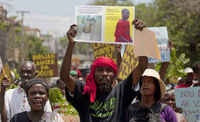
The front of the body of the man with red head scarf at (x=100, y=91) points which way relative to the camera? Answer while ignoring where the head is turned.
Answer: toward the camera

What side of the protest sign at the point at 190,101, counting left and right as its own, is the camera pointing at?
front

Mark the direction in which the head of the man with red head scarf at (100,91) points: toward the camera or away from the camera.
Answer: toward the camera

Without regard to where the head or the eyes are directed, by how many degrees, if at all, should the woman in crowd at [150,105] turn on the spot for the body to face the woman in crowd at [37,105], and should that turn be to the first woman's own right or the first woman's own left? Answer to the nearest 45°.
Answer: approximately 45° to the first woman's own right

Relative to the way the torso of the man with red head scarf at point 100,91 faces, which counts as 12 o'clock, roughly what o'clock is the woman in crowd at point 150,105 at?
The woman in crowd is roughly at 9 o'clock from the man with red head scarf.

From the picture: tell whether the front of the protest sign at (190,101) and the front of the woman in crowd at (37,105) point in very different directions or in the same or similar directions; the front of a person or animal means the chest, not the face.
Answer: same or similar directions

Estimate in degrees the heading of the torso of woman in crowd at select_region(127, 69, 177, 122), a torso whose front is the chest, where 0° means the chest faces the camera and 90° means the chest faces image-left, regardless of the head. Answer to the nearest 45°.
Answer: approximately 45°

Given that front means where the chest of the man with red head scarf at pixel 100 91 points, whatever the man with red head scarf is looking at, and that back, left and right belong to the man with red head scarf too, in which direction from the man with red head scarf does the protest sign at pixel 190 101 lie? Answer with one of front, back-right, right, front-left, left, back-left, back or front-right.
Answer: back-left

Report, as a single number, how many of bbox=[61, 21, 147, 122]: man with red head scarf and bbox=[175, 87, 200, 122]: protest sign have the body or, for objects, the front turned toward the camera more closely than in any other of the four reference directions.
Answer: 2

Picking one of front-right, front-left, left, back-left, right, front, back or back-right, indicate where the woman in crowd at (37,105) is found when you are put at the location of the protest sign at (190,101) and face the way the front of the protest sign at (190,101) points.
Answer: front-right

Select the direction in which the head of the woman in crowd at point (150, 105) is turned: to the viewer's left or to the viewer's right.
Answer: to the viewer's left

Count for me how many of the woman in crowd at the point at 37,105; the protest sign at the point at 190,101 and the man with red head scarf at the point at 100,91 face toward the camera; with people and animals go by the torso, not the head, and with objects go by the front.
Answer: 3
